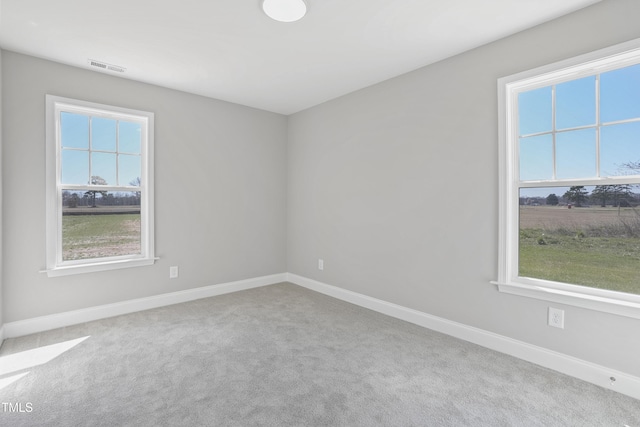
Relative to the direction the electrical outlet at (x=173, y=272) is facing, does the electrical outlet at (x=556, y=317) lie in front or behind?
in front

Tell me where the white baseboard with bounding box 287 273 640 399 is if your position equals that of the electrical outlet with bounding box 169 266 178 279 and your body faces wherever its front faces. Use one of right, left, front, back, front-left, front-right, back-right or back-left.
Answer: front-left

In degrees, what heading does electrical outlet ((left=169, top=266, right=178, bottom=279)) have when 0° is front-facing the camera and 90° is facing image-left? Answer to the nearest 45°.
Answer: approximately 0°

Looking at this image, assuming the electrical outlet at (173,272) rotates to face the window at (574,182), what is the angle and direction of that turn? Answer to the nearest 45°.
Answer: approximately 45° to its left
